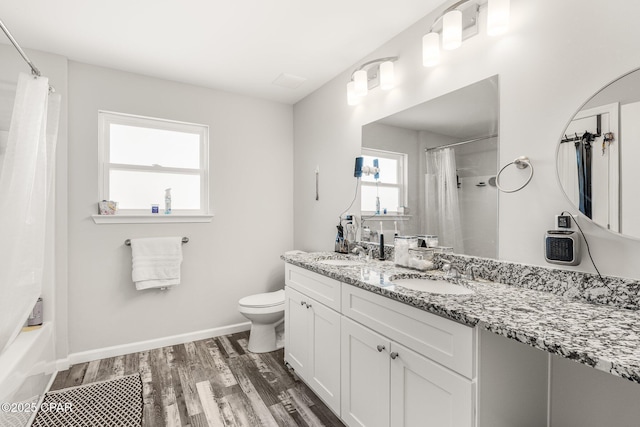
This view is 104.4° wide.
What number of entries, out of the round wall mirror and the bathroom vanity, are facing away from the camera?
0

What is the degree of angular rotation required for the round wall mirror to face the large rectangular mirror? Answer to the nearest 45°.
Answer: approximately 45° to its right

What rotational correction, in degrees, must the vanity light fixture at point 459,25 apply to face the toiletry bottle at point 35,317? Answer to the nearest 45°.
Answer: approximately 45° to its right

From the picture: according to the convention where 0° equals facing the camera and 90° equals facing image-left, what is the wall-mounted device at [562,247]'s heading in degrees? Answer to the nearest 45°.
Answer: approximately 45°

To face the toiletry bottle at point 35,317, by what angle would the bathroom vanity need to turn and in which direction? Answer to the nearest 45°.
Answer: approximately 45° to its right

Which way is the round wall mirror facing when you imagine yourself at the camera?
facing the viewer and to the left of the viewer

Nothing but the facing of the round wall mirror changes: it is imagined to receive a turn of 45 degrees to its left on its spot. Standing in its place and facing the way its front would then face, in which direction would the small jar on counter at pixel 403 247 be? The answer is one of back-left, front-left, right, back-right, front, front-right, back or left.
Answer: right

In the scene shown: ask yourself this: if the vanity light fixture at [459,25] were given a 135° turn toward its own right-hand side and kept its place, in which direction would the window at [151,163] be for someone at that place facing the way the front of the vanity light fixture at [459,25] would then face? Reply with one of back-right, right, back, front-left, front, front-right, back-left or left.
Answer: left

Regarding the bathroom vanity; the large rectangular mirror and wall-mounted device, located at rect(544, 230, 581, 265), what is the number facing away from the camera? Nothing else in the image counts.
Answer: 0

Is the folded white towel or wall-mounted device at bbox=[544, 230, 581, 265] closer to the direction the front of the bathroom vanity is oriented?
the folded white towel

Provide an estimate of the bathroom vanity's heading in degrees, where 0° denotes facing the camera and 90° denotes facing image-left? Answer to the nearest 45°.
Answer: approximately 45°

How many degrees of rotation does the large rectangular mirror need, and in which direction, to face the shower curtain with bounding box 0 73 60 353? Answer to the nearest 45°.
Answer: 0° — it already faces it

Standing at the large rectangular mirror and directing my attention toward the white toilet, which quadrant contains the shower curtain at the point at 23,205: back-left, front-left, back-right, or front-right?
front-left
